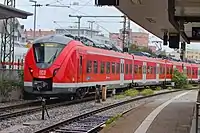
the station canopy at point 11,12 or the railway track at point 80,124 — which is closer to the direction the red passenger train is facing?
the station canopy

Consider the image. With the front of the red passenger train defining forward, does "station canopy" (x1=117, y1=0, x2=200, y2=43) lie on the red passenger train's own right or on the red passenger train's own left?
on the red passenger train's own left

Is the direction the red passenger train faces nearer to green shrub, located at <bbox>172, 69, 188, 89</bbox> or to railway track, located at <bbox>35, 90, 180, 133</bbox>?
the railway track

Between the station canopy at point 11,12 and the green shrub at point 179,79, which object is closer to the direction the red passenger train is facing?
the station canopy

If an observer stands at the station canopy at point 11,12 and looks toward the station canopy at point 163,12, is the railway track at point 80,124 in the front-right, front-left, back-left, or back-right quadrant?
front-right

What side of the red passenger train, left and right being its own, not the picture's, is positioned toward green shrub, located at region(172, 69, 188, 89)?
back

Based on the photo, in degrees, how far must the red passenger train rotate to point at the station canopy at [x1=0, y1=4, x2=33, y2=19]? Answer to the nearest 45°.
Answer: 0° — it already faces it

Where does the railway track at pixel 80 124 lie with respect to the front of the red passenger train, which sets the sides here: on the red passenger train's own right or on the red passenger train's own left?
on the red passenger train's own left
